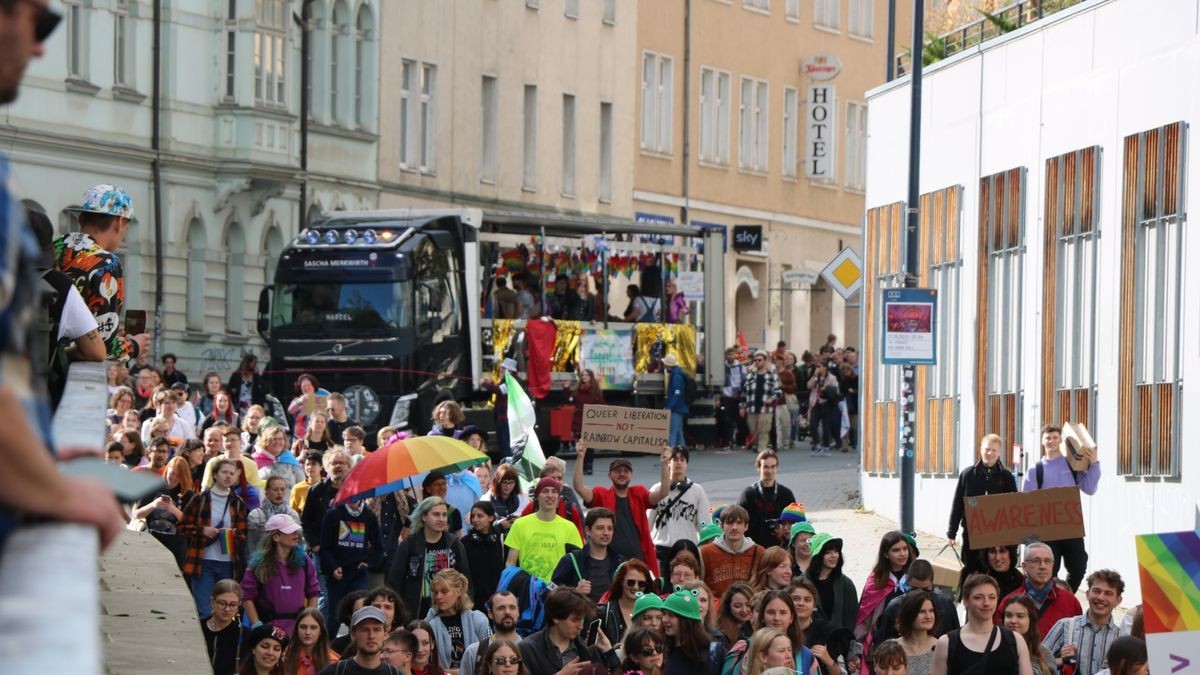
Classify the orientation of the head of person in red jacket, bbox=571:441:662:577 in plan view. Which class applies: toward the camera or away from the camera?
toward the camera

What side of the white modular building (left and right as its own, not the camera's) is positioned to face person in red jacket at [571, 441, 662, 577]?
front

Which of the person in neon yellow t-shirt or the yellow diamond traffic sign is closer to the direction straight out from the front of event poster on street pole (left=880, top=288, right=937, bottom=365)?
the person in neon yellow t-shirt

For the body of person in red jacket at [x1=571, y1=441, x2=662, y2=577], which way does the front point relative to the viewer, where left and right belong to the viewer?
facing the viewer

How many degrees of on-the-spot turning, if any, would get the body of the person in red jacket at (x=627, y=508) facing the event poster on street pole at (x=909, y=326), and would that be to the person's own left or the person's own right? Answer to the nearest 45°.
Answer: approximately 135° to the person's own left

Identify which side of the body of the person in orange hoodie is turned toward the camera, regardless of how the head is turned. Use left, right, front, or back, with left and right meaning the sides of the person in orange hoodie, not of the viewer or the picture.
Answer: front

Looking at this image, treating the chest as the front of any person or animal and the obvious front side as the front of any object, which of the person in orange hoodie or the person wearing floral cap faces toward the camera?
the person in orange hoodie

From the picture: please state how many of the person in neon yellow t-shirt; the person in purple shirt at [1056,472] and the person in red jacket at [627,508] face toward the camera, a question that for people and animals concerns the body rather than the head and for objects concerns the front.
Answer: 3

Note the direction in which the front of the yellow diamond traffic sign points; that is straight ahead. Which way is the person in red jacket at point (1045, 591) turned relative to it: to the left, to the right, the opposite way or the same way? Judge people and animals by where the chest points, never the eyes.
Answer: the same way

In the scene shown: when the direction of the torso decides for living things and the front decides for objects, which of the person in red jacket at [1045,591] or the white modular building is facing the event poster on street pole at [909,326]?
the white modular building

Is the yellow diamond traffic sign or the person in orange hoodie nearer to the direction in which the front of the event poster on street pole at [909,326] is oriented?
the person in orange hoodie

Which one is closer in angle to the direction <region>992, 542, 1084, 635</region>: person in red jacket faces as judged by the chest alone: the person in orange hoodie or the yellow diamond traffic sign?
the person in orange hoodie

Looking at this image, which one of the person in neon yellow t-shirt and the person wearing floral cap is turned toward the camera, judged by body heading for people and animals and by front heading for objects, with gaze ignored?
the person in neon yellow t-shirt

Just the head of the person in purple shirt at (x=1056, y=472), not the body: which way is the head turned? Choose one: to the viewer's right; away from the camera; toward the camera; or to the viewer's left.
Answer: toward the camera

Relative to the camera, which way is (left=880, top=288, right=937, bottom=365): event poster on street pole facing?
toward the camera

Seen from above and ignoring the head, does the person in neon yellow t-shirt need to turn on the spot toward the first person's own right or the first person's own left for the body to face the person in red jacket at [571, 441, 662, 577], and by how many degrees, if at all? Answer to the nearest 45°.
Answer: approximately 135° to the first person's own left

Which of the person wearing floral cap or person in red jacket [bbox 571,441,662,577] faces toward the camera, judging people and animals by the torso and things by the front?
the person in red jacket
